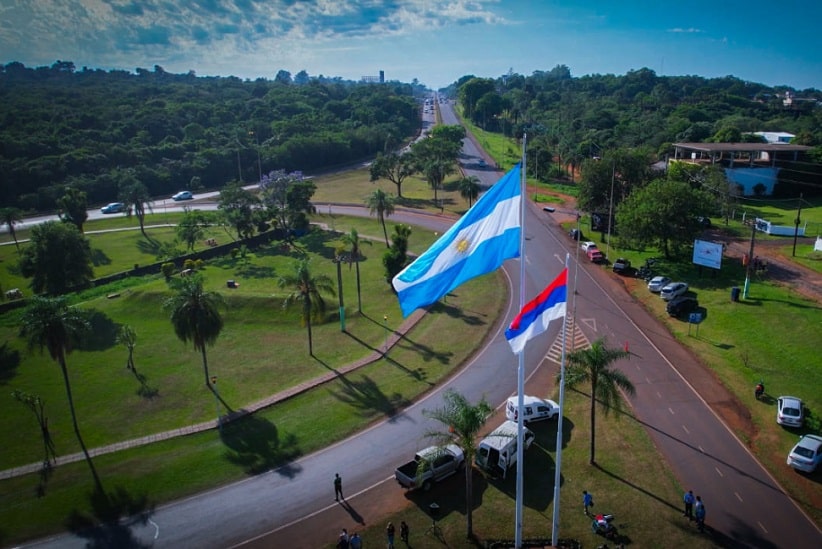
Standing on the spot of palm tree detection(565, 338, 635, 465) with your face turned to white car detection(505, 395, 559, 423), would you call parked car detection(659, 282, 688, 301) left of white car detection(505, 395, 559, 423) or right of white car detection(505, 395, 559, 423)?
right

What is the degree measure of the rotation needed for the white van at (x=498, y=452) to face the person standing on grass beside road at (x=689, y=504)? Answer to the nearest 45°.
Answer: approximately 45° to its right

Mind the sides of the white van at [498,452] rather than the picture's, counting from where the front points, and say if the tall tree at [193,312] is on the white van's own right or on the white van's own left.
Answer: on the white van's own left

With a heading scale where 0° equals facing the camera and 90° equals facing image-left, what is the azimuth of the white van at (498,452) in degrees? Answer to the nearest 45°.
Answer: approximately 225°

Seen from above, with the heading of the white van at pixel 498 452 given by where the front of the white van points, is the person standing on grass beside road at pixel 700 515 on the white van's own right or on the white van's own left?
on the white van's own right

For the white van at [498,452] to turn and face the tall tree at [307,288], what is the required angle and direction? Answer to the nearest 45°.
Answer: approximately 90° to its left

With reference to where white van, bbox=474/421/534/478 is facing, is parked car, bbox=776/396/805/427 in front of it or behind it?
in front

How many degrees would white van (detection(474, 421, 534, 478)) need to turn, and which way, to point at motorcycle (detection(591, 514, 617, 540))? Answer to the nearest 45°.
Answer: approximately 90° to its right

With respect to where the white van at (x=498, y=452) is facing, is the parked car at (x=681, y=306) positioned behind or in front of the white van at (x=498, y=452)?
in front

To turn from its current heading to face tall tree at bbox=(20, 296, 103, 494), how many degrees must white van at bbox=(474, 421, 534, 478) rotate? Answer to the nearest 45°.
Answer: approximately 135° to its left

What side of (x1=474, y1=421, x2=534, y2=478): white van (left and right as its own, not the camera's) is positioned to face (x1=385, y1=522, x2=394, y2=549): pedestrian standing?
back

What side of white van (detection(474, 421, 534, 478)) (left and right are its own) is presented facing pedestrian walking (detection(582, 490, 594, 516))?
right
